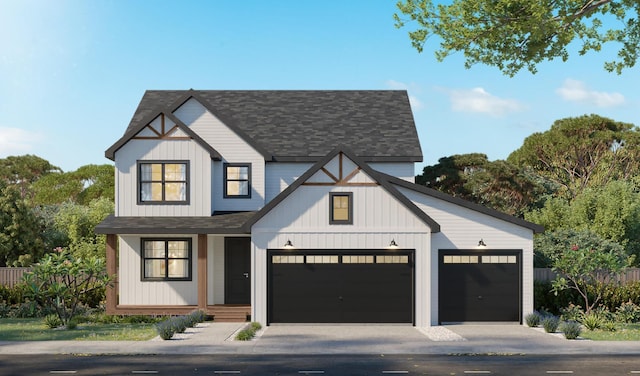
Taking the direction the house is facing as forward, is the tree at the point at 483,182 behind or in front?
behind

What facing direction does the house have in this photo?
toward the camera

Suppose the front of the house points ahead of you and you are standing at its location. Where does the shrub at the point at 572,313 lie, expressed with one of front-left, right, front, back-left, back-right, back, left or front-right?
left

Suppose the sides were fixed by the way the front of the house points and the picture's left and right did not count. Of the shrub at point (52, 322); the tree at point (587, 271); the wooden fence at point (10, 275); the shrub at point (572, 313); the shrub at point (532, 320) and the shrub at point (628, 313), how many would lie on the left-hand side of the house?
4

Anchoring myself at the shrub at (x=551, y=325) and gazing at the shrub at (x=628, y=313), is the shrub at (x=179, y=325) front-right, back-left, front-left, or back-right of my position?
back-left

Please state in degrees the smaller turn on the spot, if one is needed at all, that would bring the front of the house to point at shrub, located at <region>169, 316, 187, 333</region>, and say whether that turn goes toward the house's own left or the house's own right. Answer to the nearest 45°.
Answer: approximately 45° to the house's own right

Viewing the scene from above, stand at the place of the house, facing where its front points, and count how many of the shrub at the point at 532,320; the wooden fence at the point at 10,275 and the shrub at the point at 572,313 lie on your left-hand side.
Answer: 2

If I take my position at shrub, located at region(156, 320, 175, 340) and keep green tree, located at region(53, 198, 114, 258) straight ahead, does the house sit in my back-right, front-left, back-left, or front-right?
front-right

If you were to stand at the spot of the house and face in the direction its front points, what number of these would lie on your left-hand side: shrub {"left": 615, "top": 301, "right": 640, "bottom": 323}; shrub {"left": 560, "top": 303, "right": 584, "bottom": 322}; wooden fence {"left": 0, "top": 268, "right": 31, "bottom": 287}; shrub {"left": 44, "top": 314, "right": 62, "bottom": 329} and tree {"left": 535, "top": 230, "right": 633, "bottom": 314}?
3

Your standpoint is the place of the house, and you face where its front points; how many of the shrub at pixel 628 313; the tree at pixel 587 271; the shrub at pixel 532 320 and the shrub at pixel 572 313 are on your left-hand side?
4

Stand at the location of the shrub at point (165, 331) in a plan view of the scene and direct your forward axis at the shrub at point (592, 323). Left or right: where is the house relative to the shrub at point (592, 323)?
left

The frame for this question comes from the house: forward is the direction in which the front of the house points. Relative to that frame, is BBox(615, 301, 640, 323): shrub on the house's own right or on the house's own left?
on the house's own left

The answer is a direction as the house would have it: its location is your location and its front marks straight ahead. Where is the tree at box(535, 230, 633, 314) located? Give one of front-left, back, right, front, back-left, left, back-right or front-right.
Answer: left
